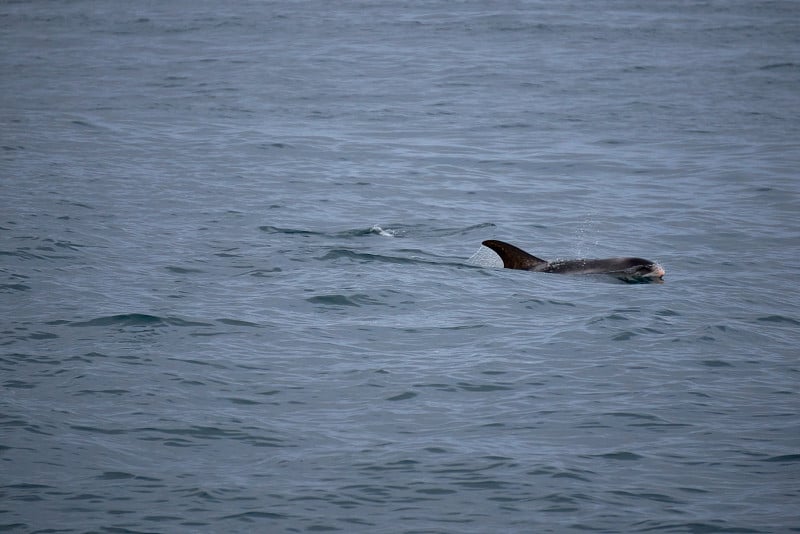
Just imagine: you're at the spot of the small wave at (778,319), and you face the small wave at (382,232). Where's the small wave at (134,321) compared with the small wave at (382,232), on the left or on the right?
left

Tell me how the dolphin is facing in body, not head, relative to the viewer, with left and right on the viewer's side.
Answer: facing to the right of the viewer

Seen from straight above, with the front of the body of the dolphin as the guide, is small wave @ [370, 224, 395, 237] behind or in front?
behind

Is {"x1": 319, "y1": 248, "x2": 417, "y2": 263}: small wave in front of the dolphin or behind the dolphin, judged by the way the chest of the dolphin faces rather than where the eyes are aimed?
behind

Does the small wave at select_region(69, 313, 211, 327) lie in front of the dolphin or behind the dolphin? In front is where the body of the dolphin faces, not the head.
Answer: behind

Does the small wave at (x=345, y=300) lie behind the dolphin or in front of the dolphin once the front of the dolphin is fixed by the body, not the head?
behind
